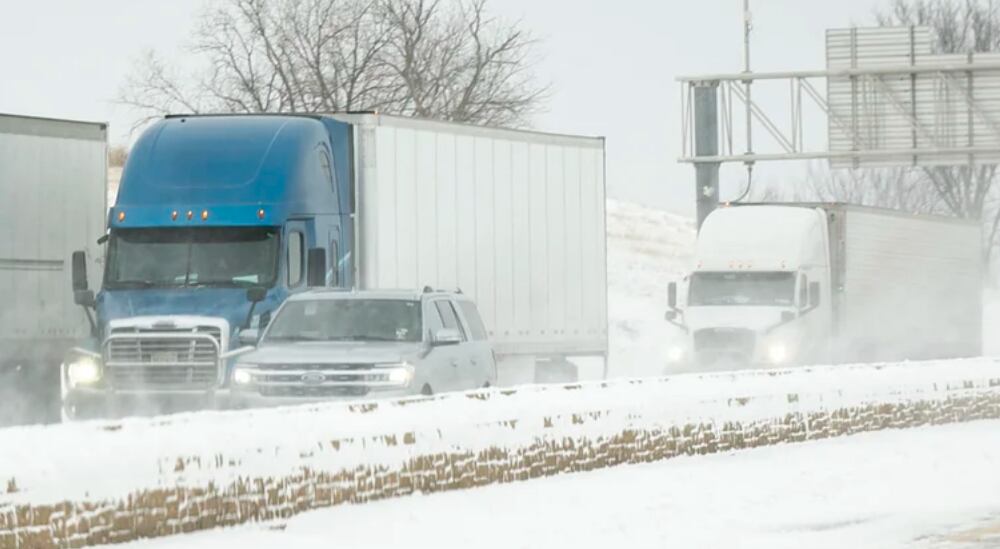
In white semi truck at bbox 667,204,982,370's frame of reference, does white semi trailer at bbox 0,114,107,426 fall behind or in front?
in front

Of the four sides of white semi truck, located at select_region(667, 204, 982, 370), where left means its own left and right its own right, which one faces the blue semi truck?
front

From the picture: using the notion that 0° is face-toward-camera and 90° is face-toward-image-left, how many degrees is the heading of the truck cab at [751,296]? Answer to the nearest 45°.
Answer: approximately 45°

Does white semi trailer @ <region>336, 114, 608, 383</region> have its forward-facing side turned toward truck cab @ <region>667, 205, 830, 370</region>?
no

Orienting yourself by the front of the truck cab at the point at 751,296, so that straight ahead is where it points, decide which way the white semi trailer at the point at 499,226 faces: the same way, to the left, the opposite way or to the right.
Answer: the same way

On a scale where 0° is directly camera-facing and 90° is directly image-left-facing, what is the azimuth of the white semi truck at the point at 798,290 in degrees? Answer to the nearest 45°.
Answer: approximately 45°

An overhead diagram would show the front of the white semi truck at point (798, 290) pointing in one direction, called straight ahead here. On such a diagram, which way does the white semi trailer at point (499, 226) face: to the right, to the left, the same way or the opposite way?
the same way

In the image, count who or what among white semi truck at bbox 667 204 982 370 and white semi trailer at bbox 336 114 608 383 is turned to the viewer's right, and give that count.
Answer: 0

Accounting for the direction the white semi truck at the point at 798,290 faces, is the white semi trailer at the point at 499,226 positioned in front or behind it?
in front

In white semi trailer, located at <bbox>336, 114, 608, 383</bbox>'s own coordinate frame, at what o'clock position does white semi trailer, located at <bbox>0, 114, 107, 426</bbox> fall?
white semi trailer, located at <bbox>0, 114, 107, 426</bbox> is roughly at 1 o'clock from white semi trailer, located at <bbox>336, 114, 608, 383</bbox>.

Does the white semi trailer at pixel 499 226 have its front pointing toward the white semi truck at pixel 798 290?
no

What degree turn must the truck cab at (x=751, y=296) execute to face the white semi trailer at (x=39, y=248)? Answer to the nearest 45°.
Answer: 0° — it already faces it

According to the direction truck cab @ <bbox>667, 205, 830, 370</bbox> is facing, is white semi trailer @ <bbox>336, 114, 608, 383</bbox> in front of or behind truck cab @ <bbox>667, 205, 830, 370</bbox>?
in front
